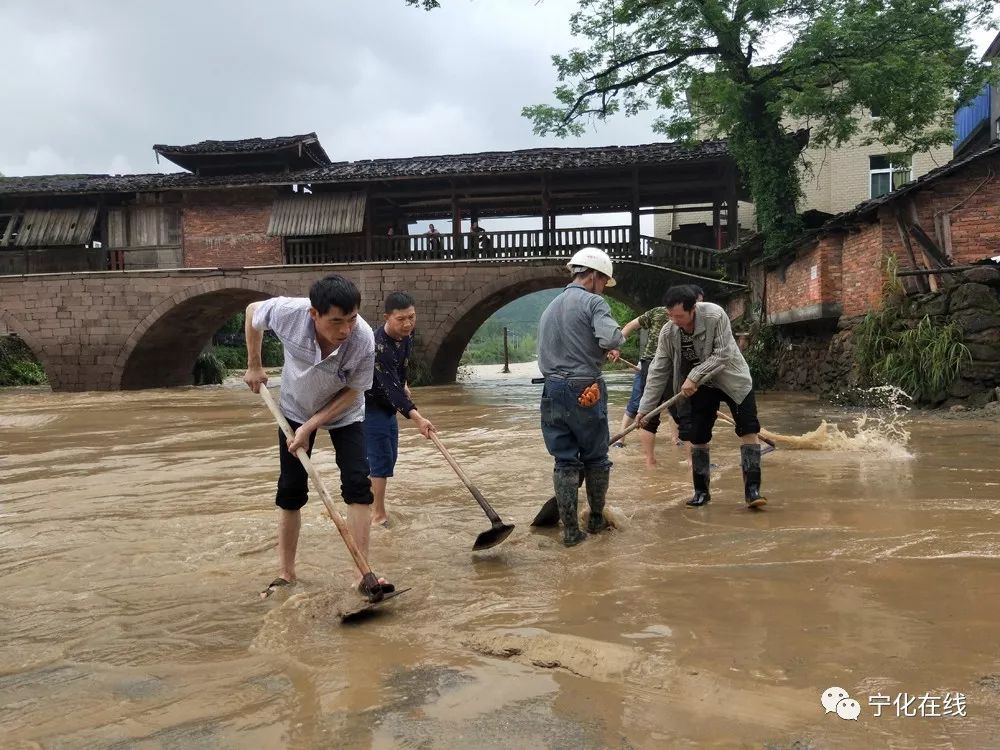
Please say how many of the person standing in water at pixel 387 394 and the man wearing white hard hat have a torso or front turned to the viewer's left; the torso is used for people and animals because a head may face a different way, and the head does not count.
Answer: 0

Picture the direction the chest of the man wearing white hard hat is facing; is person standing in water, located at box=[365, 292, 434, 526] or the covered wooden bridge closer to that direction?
the covered wooden bridge

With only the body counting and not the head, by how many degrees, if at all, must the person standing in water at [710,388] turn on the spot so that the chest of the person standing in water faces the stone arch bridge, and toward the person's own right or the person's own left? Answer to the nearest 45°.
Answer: approximately 90° to the person's own right

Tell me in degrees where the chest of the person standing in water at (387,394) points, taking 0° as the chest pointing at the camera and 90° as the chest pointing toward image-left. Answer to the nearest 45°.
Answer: approximately 315°

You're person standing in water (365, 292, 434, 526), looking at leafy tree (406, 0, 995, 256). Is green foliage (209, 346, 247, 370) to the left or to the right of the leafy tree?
left

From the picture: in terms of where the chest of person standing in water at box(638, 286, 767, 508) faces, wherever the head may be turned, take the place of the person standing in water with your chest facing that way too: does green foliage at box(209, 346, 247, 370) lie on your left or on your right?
on your right

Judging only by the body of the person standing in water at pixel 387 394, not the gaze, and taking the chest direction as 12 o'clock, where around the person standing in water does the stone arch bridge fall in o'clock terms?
The stone arch bridge is roughly at 7 o'clock from the person standing in water.

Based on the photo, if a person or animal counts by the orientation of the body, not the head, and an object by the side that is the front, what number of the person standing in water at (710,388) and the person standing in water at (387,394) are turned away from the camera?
0

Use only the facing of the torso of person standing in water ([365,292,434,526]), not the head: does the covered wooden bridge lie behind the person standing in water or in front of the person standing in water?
behind

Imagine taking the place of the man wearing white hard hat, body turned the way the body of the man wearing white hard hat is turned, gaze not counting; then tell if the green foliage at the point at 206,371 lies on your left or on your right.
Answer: on your left

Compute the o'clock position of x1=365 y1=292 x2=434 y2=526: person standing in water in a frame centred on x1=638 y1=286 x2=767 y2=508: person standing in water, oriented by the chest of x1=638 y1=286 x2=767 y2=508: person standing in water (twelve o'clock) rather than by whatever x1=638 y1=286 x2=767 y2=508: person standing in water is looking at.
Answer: x1=365 y1=292 x2=434 y2=526: person standing in water is roughly at 1 o'clock from x1=638 y1=286 x2=767 y2=508: person standing in water.

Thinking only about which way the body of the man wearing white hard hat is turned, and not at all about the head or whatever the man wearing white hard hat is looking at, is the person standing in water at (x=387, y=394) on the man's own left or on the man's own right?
on the man's own left

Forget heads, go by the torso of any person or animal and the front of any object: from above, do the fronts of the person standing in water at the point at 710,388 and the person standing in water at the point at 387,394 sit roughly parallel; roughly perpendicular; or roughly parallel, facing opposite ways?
roughly perpendicular
